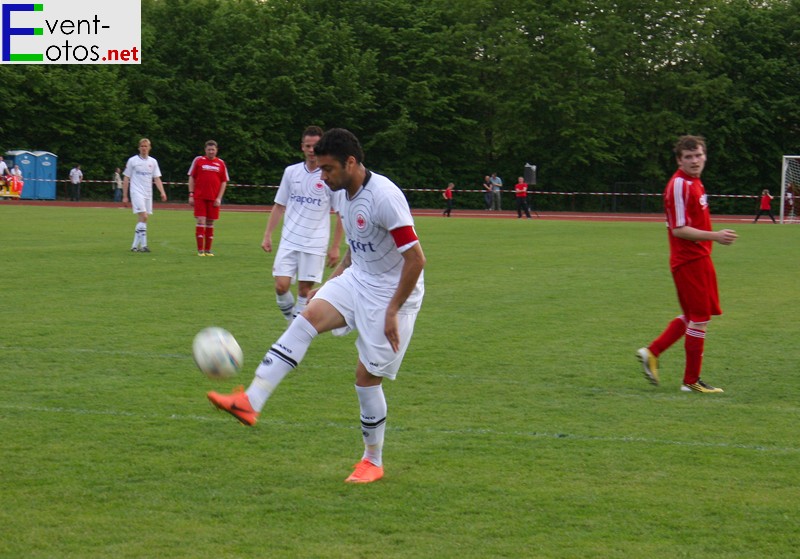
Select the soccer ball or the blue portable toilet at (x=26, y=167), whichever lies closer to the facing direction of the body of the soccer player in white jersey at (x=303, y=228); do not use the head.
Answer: the soccer ball

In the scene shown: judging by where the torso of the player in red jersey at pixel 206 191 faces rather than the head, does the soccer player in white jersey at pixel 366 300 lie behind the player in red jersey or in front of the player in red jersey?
in front

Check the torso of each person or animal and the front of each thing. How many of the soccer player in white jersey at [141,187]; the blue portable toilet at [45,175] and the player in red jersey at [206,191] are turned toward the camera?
3

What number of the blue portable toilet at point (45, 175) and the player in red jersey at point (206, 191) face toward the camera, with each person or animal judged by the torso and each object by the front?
2

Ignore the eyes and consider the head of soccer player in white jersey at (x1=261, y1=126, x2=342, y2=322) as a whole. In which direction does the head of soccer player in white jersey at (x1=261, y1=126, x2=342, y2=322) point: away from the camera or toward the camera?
toward the camera

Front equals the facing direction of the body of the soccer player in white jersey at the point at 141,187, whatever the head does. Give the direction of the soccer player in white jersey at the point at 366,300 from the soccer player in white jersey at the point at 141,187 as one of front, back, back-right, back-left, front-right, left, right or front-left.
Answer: front

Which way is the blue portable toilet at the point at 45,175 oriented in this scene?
toward the camera

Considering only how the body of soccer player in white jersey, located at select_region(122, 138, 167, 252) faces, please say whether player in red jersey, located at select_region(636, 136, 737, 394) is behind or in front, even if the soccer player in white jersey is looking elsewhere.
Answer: in front

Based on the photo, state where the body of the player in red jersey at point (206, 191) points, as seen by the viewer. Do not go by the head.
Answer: toward the camera

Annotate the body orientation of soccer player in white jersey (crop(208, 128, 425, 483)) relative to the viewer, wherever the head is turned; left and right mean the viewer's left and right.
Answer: facing the viewer and to the left of the viewer

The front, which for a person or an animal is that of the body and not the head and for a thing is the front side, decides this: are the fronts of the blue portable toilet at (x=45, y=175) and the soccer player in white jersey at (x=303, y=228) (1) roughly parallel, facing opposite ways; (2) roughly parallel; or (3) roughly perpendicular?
roughly parallel

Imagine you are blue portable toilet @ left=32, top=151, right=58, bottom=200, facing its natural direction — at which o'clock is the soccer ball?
The soccer ball is roughly at 12 o'clock from the blue portable toilet.

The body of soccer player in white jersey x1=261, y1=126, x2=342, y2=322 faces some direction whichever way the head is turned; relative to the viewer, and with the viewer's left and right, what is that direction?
facing the viewer

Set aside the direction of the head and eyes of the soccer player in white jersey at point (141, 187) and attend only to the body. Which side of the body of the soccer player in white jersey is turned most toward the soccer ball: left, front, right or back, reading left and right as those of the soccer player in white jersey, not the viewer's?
front

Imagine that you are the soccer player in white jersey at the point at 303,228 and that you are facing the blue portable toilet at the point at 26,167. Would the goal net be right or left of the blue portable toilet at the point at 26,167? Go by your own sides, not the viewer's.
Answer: right

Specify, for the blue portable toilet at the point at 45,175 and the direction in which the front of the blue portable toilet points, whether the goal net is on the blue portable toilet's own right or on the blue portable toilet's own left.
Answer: on the blue portable toilet's own left

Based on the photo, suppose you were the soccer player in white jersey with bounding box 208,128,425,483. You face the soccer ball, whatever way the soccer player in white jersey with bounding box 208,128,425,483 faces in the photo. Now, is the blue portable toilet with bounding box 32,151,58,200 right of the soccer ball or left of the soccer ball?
right

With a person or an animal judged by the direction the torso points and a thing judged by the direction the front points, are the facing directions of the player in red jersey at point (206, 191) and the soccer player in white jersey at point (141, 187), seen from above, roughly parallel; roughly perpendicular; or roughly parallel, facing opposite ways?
roughly parallel

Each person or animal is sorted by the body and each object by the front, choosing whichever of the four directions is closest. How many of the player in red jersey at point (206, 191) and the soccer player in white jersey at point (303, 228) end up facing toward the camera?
2

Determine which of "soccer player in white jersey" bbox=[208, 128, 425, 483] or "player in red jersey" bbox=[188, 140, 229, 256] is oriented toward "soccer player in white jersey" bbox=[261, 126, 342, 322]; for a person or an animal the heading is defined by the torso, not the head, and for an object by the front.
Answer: the player in red jersey

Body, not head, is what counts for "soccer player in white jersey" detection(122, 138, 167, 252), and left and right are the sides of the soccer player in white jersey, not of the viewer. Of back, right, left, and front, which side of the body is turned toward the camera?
front
